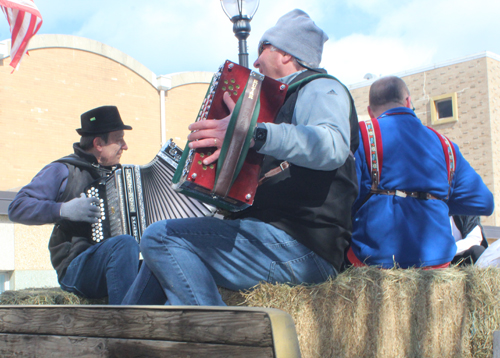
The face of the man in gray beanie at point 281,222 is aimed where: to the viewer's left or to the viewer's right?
to the viewer's left

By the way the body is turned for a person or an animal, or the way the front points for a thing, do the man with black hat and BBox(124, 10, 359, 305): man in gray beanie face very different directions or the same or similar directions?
very different directions

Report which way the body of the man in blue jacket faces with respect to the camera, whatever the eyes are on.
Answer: away from the camera

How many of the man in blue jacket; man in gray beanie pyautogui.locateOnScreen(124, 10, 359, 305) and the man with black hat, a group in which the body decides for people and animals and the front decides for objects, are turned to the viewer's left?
1

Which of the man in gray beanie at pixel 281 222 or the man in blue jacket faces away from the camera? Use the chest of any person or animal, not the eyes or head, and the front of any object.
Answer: the man in blue jacket

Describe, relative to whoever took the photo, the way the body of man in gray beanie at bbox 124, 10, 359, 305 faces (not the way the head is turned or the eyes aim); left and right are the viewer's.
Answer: facing to the left of the viewer

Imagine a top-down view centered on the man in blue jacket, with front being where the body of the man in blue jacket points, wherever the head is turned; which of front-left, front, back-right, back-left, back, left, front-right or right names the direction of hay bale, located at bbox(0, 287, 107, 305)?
left

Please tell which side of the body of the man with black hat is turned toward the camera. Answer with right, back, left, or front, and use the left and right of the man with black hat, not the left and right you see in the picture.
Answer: right

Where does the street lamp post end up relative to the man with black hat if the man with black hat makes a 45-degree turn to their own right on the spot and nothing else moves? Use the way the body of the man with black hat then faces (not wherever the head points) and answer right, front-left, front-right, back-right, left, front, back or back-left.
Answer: left

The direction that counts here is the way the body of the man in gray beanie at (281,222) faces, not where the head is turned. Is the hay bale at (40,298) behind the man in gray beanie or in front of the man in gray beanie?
in front

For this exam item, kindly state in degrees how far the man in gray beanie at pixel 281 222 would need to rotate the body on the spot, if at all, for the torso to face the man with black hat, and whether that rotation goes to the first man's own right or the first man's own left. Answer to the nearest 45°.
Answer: approximately 45° to the first man's own right

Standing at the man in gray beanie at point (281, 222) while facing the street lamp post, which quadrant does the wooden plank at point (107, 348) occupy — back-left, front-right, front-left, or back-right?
back-left

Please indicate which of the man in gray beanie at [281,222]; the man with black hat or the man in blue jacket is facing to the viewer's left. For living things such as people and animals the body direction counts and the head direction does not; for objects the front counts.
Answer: the man in gray beanie

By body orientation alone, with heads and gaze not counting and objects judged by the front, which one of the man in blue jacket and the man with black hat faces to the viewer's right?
the man with black hat

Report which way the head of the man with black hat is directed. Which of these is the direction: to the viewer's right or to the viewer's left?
to the viewer's right

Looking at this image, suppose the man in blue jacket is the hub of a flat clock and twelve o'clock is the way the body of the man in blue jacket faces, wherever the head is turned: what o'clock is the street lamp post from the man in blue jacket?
The street lamp post is roughly at 11 o'clock from the man in blue jacket.
